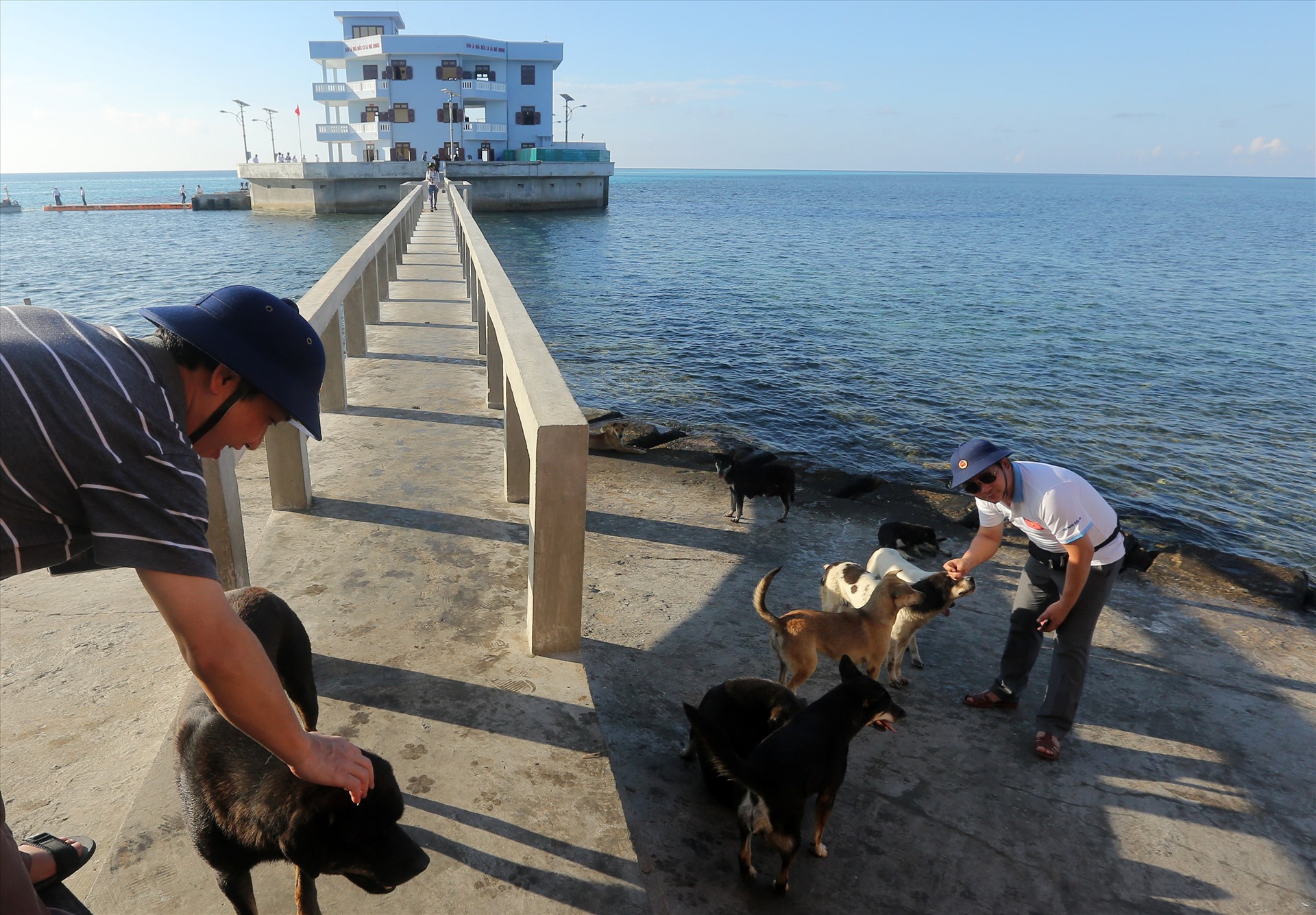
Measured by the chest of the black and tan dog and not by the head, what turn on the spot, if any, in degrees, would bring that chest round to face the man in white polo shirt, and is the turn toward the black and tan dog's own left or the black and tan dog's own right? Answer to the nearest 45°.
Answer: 0° — it already faces them

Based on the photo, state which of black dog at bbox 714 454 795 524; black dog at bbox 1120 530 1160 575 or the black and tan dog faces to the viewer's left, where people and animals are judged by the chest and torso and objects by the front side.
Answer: black dog at bbox 714 454 795 524

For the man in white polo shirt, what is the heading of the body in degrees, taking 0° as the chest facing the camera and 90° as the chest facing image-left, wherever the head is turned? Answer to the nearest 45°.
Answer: approximately 45°

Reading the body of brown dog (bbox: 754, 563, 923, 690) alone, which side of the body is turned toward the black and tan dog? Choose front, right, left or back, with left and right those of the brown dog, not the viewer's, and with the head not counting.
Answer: right

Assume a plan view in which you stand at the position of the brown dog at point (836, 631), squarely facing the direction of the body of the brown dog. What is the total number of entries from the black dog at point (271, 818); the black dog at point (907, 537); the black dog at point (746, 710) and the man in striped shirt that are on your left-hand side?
1

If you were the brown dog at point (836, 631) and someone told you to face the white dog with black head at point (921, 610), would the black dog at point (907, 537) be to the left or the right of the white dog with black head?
left

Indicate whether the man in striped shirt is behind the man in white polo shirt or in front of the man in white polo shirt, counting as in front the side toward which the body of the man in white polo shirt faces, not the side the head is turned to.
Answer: in front

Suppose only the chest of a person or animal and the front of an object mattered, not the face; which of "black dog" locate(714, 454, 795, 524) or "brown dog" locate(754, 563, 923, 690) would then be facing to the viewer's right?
the brown dog

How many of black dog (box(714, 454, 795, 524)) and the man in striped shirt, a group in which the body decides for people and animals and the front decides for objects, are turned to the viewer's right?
1

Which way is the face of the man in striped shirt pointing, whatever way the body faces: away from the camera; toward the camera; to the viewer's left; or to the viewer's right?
to the viewer's right

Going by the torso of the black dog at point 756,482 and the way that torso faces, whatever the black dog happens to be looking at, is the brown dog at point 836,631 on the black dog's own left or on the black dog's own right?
on the black dog's own left

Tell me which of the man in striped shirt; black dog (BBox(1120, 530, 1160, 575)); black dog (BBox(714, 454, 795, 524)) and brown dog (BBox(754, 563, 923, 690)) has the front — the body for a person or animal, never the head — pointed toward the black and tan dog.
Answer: the man in striped shirt

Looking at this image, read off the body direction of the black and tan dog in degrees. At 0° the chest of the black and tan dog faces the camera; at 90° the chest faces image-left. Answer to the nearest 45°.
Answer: approximately 225°

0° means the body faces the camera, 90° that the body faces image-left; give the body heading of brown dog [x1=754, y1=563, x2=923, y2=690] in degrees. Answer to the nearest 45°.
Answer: approximately 270°

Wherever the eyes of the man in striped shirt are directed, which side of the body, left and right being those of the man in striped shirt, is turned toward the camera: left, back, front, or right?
right
